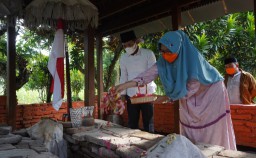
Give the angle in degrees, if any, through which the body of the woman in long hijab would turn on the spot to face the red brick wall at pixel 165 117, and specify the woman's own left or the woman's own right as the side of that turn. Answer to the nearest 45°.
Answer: approximately 135° to the woman's own right

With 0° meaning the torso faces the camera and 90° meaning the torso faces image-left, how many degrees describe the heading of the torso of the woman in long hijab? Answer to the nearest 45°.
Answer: approximately 45°

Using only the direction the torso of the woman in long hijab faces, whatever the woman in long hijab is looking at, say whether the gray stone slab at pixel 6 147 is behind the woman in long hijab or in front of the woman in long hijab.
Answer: in front

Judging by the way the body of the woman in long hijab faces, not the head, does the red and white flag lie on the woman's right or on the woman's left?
on the woman's right
